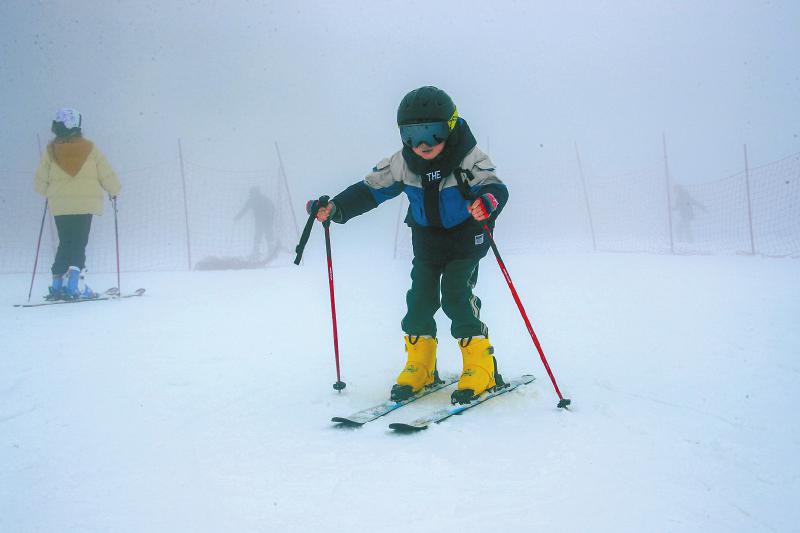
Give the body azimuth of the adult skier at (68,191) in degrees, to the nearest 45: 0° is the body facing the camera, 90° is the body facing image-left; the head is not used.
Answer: approximately 180°

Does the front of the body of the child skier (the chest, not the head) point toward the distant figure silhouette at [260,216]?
no

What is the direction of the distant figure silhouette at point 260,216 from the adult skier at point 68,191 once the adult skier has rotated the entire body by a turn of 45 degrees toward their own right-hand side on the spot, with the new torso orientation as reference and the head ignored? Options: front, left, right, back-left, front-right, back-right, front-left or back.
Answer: front

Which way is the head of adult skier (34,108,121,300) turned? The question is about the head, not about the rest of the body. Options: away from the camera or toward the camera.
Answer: away from the camera

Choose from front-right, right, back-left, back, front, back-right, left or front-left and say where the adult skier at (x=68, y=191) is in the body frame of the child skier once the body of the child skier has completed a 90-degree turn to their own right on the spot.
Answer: front

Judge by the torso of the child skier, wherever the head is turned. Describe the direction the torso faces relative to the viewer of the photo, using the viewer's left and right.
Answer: facing the viewer and to the left of the viewer
